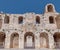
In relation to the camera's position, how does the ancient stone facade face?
facing the viewer
